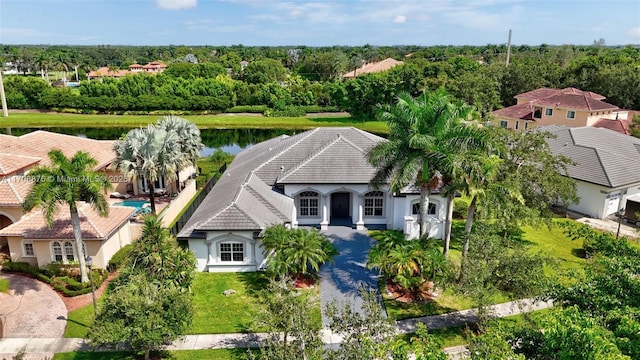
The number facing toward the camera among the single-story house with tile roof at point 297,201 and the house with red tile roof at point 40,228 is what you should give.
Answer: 2

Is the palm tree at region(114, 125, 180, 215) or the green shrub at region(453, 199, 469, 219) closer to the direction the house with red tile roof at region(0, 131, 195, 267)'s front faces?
the green shrub

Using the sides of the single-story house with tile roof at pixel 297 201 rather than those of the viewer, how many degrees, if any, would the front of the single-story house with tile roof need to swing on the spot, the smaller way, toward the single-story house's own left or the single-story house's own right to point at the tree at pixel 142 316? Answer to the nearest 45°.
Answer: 0° — it already faces it

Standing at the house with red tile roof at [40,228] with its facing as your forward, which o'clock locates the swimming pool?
The swimming pool is roughly at 7 o'clock from the house with red tile roof.

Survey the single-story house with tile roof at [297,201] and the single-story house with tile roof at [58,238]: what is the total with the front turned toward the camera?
2

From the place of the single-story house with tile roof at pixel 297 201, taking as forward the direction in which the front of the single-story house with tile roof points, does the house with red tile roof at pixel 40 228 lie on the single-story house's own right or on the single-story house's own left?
on the single-story house's own right

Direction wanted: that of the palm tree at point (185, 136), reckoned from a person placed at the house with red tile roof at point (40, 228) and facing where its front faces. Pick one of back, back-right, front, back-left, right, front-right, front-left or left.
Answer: back-left

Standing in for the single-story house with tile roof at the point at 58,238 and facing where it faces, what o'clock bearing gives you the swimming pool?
The swimming pool is roughly at 7 o'clock from the single-story house with tile roof.

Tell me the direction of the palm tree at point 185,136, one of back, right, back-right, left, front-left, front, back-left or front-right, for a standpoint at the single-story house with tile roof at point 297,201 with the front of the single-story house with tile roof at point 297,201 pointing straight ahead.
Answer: back-right

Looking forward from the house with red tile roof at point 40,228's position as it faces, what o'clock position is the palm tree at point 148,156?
The palm tree is roughly at 8 o'clock from the house with red tile roof.

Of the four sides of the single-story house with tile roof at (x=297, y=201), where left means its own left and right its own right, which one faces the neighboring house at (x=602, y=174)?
left

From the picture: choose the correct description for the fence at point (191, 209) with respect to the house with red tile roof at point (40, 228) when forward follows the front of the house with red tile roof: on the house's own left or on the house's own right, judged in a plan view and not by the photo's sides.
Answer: on the house's own left
